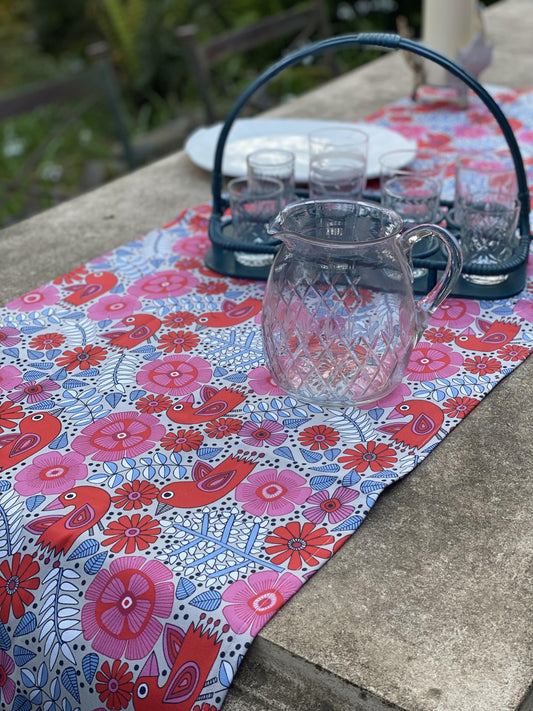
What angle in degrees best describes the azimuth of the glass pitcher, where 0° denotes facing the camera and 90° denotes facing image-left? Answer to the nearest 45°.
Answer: approximately 90°

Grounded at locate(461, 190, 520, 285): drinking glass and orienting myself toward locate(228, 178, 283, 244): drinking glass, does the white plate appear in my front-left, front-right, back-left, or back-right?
front-right

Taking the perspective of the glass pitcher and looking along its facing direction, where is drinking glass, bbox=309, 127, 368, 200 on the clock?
The drinking glass is roughly at 3 o'clock from the glass pitcher.

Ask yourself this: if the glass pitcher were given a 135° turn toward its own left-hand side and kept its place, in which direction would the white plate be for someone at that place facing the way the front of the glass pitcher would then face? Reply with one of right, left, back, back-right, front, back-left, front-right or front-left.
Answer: back-left
